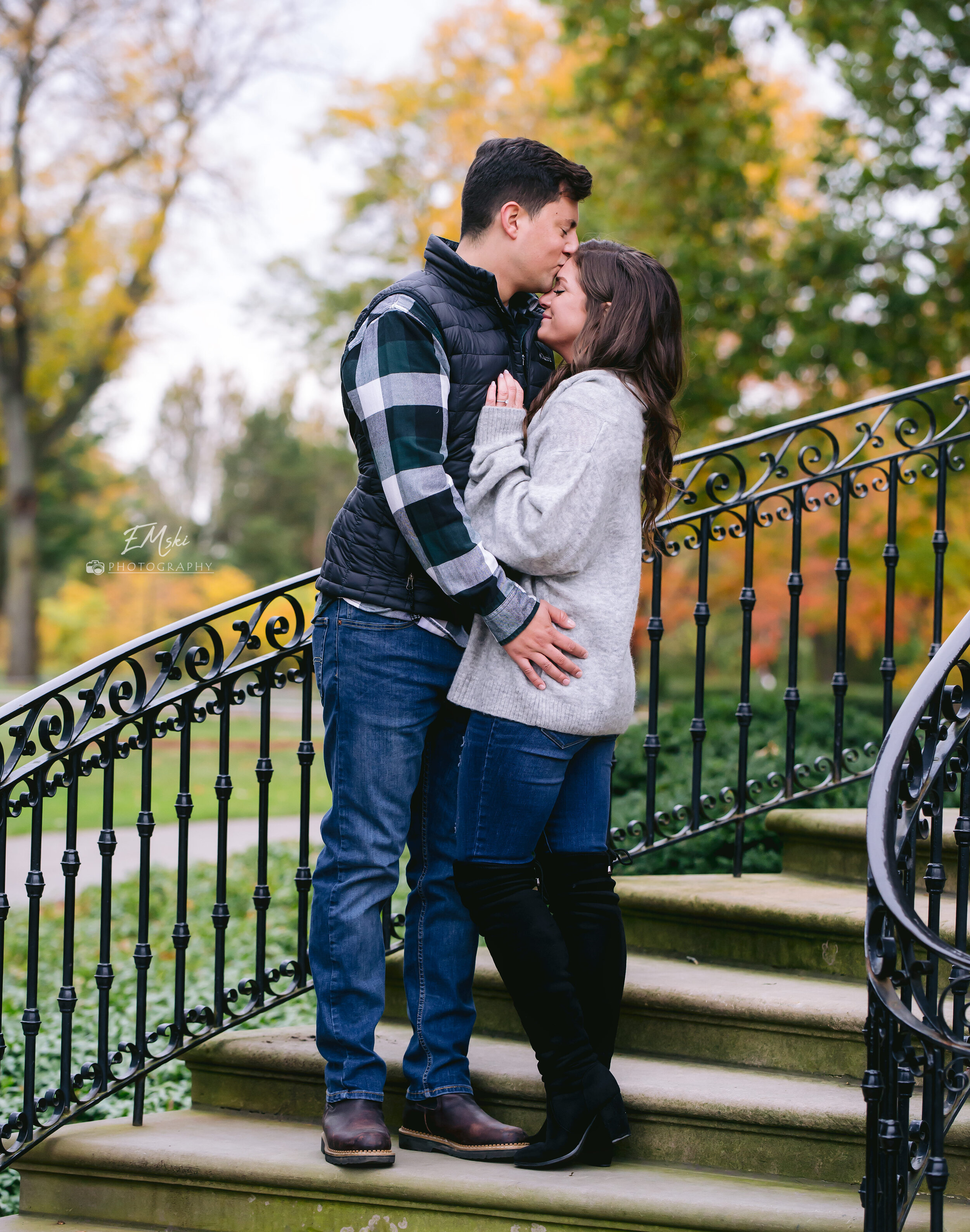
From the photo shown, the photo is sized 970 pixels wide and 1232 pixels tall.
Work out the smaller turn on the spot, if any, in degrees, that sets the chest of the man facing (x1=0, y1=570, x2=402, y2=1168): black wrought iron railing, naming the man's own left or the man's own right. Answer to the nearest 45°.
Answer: approximately 135° to the man's own left

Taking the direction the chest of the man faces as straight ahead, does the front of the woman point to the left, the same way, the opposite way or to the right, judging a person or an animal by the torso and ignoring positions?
the opposite way

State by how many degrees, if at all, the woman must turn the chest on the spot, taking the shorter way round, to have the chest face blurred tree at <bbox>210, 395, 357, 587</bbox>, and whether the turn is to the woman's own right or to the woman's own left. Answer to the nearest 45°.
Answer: approximately 90° to the woman's own right

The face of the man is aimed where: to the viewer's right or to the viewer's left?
to the viewer's right

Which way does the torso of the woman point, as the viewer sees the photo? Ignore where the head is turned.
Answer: to the viewer's left

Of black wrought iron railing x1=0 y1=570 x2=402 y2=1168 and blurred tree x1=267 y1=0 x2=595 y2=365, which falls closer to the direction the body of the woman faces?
the black wrought iron railing

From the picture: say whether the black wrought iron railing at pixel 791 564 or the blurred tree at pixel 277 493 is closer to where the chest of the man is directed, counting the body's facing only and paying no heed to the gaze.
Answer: the black wrought iron railing

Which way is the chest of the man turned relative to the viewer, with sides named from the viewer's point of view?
facing to the right of the viewer
